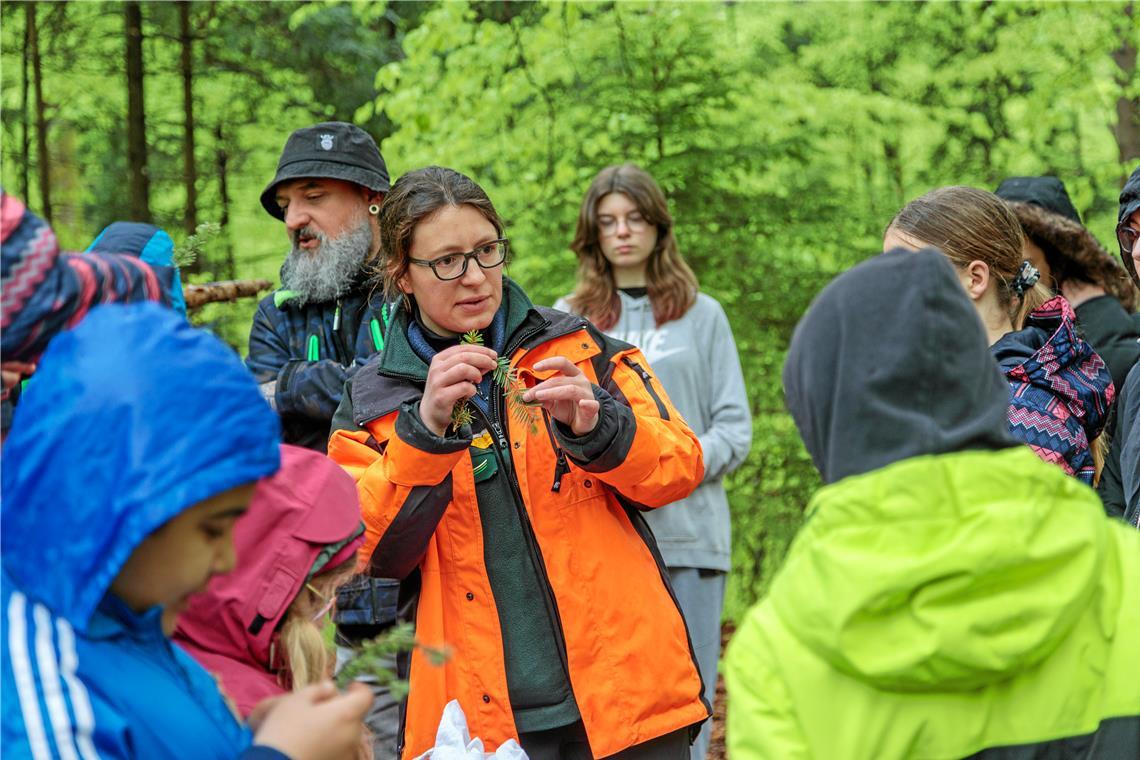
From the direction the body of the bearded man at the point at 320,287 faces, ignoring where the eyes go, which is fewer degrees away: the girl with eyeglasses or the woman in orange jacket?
the woman in orange jacket

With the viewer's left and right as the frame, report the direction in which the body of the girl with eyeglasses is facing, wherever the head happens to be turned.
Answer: facing the viewer

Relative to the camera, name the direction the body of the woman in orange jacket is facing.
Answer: toward the camera

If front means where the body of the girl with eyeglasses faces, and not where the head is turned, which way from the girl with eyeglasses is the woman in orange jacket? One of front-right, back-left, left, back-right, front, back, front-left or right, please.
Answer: front

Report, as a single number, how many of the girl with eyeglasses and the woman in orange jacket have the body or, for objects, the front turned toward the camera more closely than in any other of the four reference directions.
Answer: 2

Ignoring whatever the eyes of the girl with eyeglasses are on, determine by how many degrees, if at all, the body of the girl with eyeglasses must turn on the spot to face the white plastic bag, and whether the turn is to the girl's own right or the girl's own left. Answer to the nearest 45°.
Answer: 0° — they already face it

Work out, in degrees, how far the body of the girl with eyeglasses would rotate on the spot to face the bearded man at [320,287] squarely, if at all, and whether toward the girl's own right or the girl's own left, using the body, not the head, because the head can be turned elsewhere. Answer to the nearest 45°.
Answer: approximately 45° to the girl's own right

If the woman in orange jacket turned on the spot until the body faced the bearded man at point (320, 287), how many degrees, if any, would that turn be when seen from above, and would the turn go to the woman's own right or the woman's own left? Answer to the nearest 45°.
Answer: approximately 135° to the woman's own right

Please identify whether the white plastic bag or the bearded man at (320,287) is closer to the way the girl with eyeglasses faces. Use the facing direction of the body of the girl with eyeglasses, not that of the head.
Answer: the white plastic bag

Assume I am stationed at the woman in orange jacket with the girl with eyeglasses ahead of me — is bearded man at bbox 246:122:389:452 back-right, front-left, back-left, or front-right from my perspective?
front-left

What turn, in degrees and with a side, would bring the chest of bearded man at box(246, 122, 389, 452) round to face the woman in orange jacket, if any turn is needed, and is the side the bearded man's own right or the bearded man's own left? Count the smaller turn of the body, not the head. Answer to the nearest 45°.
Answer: approximately 45° to the bearded man's own left
